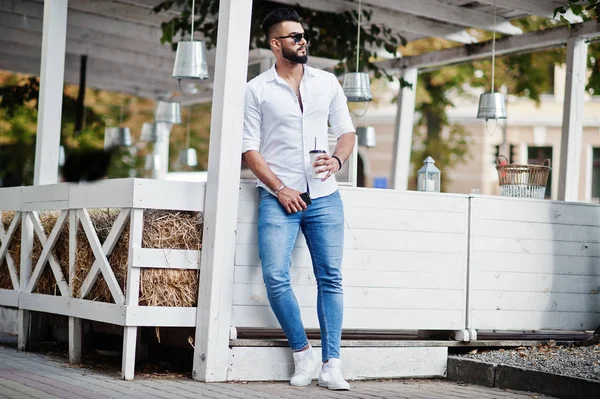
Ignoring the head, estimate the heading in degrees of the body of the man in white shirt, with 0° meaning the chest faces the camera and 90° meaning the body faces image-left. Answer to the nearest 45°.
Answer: approximately 0°

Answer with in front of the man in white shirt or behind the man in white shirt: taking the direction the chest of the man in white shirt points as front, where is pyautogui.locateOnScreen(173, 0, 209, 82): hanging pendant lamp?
behind

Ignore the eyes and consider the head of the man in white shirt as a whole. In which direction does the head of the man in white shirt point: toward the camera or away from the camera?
toward the camera

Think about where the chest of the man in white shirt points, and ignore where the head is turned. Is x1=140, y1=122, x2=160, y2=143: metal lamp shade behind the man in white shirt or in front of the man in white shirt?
behind

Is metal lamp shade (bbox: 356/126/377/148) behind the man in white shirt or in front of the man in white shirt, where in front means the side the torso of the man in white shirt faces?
behind

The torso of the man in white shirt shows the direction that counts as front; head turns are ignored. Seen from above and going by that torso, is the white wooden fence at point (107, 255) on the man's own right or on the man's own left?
on the man's own right

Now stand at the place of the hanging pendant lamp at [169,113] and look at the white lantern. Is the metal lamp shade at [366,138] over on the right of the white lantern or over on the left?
left

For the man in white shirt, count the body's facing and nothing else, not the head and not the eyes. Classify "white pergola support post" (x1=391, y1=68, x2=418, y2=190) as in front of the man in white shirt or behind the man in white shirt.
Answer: behind

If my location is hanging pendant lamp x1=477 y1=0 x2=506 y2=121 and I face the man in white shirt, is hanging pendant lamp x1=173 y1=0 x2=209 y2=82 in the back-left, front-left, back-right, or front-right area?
front-right

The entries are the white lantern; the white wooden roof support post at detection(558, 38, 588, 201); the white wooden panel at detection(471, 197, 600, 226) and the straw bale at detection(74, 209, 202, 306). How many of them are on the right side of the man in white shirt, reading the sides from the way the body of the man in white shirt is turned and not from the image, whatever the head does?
1

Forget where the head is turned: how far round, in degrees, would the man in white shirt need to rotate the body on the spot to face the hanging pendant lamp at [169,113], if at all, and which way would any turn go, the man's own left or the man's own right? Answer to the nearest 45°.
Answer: approximately 180°

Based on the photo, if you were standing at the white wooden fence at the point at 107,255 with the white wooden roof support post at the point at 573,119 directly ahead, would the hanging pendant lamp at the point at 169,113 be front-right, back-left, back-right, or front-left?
front-left

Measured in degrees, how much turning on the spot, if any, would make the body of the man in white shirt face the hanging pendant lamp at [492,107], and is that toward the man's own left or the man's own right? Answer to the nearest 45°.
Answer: approximately 135° to the man's own left
